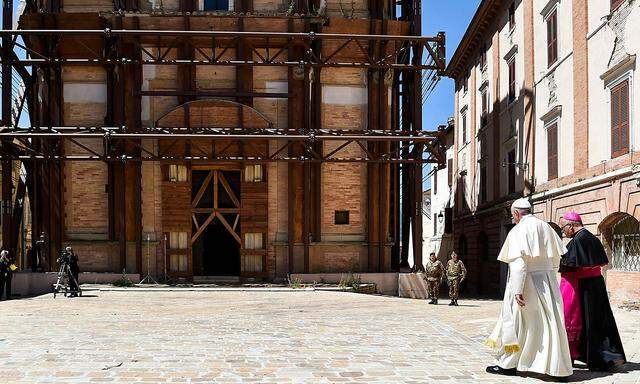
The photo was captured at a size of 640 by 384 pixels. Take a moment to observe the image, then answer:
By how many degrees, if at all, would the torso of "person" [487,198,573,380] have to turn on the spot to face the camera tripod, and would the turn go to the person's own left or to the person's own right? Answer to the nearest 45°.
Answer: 0° — they already face it

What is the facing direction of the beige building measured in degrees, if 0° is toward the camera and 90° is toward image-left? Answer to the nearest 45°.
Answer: approximately 45°

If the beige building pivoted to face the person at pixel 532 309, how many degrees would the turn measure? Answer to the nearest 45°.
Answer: approximately 45° to its left

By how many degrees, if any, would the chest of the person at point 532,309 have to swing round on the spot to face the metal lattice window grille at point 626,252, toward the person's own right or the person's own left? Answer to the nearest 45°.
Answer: approximately 45° to the person's own right

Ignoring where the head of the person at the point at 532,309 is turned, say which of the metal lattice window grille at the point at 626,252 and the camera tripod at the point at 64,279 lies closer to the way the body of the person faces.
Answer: the camera tripod

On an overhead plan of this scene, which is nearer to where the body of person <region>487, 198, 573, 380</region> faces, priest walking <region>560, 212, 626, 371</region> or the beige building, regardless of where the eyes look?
the beige building

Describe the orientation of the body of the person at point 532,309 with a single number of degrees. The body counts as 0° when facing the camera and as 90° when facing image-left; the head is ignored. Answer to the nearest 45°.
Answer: approximately 135°

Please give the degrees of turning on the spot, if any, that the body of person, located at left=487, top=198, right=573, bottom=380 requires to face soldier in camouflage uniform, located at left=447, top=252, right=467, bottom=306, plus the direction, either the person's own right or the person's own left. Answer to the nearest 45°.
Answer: approximately 45° to the person's own right
